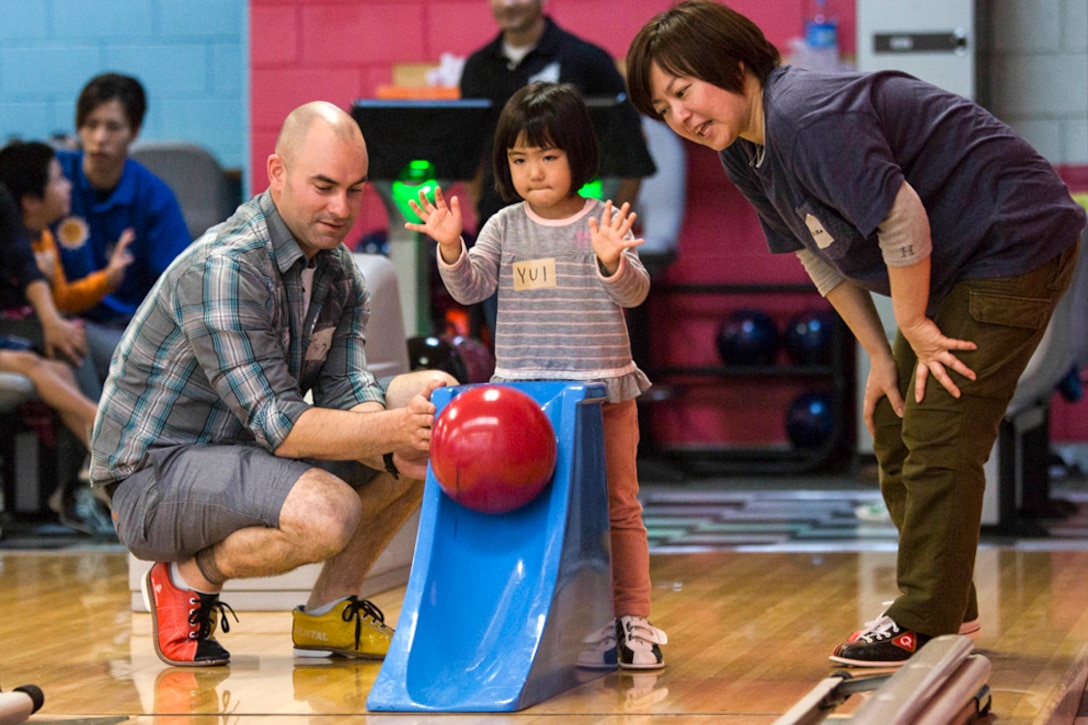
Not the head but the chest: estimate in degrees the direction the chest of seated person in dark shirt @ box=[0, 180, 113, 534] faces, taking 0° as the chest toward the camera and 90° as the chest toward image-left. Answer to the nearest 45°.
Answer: approximately 270°

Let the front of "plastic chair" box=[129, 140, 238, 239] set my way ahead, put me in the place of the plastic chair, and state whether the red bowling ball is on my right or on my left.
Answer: on my left

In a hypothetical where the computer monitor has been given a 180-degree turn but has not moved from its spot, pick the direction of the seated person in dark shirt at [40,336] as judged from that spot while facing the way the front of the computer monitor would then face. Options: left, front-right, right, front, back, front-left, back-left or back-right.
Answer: right

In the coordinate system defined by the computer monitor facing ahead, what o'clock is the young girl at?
The young girl is roughly at 6 o'clock from the computer monitor.

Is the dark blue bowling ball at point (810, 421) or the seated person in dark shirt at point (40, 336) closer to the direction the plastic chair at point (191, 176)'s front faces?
the seated person in dark shirt

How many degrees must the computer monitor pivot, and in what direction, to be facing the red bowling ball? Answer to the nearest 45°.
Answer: approximately 180°

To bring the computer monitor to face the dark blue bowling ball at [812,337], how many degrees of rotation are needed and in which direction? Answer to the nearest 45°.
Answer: approximately 45° to its right

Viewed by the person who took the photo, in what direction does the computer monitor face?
facing away from the viewer

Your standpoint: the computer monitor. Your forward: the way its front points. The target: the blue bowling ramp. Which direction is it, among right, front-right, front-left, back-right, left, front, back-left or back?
back

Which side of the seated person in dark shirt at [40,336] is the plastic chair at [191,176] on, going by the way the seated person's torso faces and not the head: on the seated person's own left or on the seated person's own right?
on the seated person's own left

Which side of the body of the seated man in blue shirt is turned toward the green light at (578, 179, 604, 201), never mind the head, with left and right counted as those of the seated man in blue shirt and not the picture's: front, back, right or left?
left
